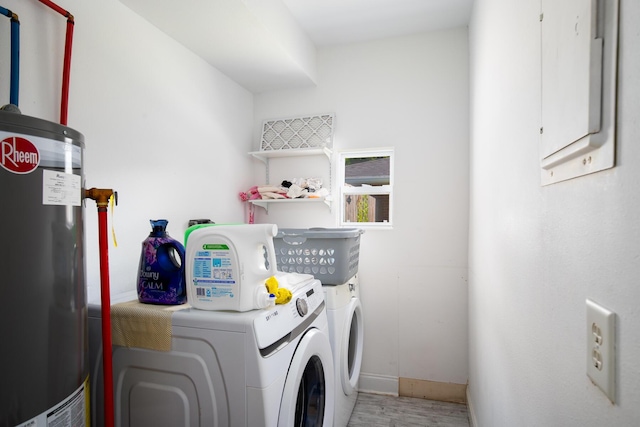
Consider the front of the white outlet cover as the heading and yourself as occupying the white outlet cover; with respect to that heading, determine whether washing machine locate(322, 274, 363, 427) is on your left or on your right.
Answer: on your right

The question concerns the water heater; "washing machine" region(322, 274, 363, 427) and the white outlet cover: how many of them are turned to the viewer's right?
1

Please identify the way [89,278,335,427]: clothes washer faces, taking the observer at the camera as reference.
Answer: facing the viewer and to the right of the viewer

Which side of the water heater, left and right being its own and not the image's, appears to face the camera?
front

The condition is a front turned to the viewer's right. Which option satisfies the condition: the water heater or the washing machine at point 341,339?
the washing machine

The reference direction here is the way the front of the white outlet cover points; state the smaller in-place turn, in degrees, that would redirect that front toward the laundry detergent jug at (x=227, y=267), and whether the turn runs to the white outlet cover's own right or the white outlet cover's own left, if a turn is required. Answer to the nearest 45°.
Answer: approximately 45° to the white outlet cover's own right

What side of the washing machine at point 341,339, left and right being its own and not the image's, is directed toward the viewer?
right

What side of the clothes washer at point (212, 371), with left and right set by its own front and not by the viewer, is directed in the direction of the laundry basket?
left

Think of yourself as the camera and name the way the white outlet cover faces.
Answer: facing the viewer and to the left of the viewer

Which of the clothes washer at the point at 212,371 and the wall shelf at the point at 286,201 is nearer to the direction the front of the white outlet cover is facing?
the clothes washer

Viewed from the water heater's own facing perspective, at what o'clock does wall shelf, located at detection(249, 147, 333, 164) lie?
The wall shelf is roughly at 8 o'clock from the water heater.

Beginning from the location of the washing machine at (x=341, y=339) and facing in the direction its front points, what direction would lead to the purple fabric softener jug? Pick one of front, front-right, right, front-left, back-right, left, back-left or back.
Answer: back-right
